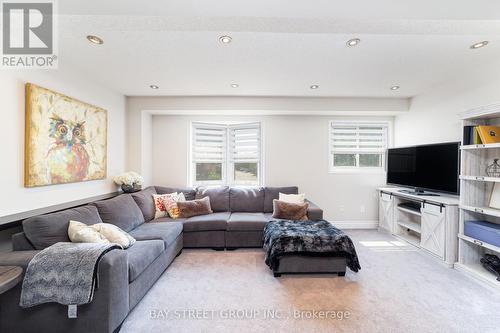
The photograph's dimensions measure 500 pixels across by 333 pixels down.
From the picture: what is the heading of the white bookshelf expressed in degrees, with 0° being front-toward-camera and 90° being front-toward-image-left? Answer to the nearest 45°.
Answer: approximately 45°

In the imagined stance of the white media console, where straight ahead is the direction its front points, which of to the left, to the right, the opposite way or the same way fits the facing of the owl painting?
the opposite way

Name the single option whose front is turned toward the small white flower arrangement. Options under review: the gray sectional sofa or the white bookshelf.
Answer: the white bookshelf

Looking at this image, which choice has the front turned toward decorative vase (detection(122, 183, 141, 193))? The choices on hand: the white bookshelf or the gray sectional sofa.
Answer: the white bookshelf

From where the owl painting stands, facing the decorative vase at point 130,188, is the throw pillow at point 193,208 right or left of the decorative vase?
right

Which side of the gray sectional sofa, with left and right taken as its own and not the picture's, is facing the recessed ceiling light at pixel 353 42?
front

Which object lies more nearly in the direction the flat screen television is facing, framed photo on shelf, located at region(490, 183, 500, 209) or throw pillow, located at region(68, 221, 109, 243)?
the throw pillow

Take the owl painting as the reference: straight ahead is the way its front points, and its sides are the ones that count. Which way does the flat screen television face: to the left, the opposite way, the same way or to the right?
the opposite way

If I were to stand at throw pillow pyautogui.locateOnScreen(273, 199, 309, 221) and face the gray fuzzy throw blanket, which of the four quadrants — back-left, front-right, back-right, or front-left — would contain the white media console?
back-left

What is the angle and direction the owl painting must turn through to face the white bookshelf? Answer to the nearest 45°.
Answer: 0° — it already faces it

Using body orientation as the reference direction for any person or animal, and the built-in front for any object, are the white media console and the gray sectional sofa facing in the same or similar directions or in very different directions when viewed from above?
very different directions

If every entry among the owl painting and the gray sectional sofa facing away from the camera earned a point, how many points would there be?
0

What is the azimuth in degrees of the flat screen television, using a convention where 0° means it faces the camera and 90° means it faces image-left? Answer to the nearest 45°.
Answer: approximately 45°

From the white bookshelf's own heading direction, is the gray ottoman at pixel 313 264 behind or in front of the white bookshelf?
in front

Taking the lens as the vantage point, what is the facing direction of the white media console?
facing the viewer and to the left of the viewer

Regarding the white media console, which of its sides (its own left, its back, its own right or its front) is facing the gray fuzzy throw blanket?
front
